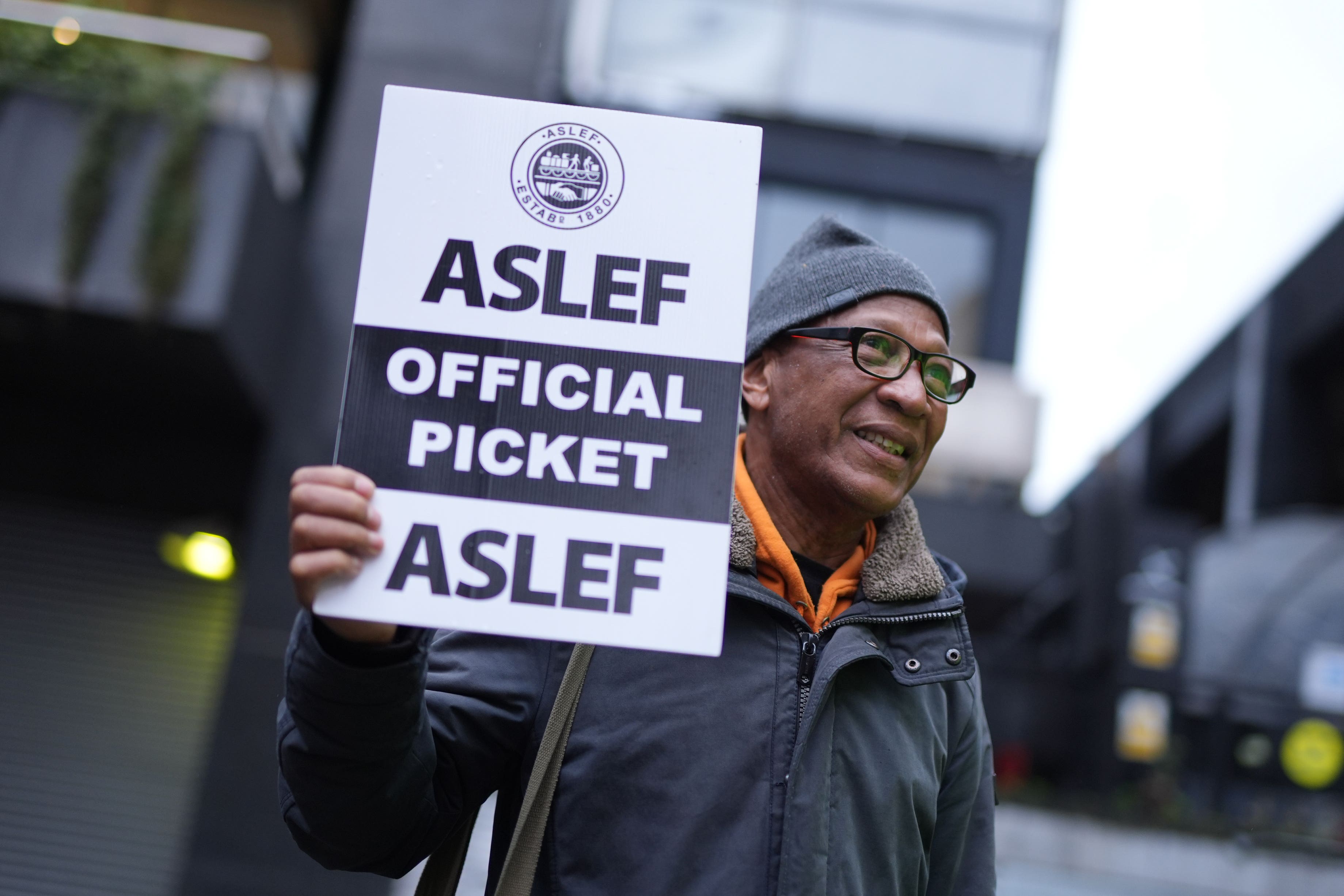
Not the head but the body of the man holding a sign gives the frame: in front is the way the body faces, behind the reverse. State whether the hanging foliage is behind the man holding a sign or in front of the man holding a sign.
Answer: behind
